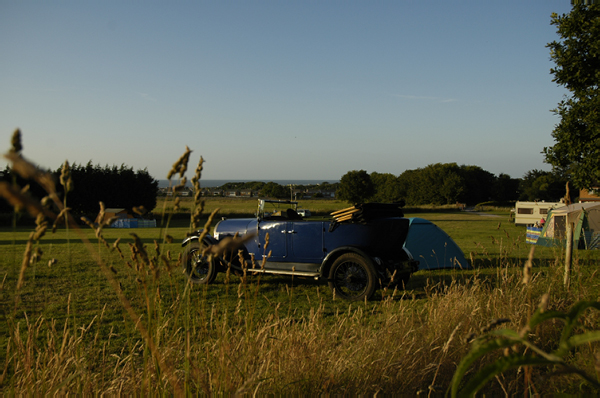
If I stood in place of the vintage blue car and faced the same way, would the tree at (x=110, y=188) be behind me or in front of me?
in front

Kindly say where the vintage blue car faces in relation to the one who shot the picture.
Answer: facing away from the viewer and to the left of the viewer

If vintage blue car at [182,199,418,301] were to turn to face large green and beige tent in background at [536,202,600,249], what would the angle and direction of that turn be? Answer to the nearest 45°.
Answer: approximately 90° to its right

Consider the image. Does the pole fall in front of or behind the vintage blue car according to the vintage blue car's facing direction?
behind

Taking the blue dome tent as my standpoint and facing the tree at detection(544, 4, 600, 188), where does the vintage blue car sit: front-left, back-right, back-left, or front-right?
back-right

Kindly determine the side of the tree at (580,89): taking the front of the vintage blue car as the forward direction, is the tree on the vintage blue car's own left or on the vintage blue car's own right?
on the vintage blue car's own right

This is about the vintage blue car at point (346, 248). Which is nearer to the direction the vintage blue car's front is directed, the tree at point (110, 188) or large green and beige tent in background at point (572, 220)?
the tree
